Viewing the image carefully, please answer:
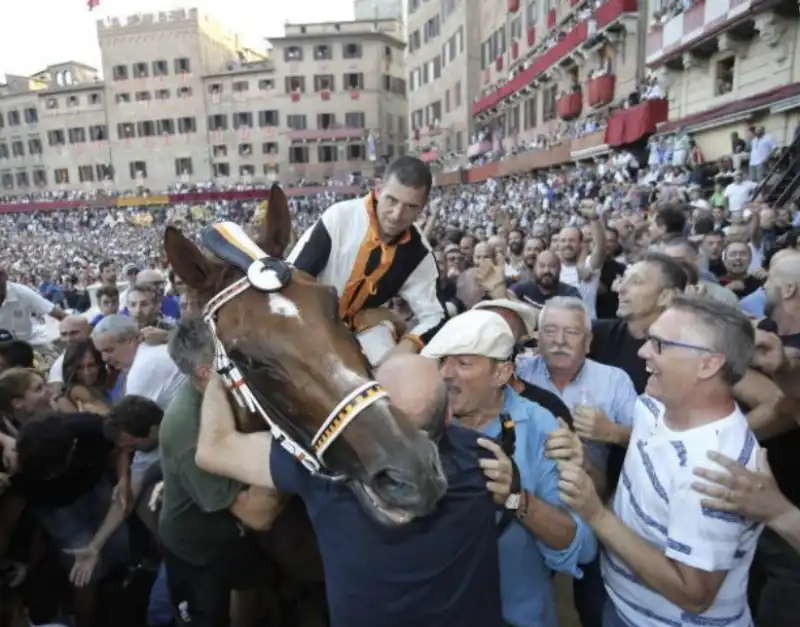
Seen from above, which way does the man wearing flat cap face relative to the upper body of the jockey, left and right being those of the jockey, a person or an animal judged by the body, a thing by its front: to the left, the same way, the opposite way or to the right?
to the right

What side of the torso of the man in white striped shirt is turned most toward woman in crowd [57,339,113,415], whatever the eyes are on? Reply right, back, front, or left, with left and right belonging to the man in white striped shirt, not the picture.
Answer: front

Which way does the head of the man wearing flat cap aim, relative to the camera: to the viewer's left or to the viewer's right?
to the viewer's left

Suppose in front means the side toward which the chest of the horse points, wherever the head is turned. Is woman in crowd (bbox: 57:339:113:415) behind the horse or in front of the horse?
behind

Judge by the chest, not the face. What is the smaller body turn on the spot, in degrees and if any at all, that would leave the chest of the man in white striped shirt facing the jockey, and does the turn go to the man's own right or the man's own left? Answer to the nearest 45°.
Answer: approximately 45° to the man's own right

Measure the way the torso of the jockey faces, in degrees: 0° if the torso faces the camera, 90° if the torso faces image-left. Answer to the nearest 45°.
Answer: approximately 0°

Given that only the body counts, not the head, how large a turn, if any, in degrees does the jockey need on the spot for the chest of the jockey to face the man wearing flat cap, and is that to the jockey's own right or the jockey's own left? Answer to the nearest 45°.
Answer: approximately 45° to the jockey's own left
